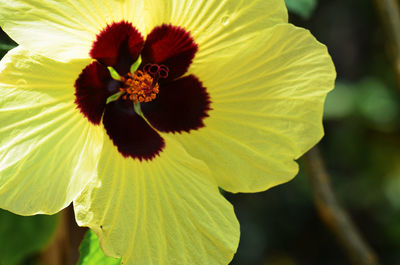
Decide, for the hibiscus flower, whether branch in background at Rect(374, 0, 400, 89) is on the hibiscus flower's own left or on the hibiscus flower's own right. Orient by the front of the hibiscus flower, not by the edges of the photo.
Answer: on the hibiscus flower's own left

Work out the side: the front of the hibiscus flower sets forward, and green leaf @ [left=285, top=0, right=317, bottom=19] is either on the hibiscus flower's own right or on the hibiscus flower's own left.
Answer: on the hibiscus flower's own left

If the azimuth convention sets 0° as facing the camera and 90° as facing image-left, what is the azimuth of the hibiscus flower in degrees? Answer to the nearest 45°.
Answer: approximately 0°
